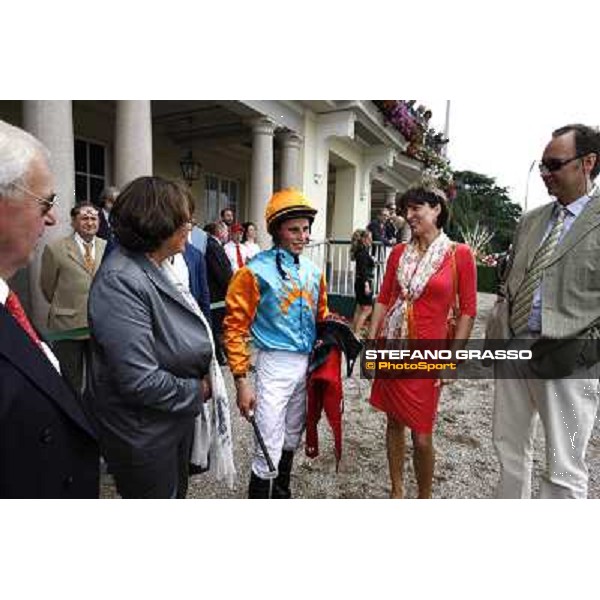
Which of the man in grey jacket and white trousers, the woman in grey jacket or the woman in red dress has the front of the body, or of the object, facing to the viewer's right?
the woman in grey jacket

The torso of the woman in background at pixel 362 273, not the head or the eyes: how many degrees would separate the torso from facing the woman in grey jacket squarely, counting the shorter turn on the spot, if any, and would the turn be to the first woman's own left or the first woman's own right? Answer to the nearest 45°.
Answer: approximately 90° to the first woman's own right

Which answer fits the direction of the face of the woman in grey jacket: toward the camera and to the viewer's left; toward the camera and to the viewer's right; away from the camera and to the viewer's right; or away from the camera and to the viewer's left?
away from the camera and to the viewer's right

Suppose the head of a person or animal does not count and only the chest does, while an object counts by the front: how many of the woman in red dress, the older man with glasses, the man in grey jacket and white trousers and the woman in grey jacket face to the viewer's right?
2

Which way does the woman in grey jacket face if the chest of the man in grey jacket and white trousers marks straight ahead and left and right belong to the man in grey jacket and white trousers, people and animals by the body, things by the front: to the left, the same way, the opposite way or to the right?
the opposite way

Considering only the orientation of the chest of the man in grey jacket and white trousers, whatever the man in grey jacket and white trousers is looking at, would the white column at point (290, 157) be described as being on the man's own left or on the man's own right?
on the man's own right

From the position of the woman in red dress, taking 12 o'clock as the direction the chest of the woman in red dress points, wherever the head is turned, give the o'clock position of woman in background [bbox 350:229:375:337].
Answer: The woman in background is roughly at 4 o'clock from the woman in red dress.

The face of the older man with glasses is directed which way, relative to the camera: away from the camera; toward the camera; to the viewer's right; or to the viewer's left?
to the viewer's right

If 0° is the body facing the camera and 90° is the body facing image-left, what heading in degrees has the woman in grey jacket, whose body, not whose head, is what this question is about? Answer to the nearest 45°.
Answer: approximately 270°

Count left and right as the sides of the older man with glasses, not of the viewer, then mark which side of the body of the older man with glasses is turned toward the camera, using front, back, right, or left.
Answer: right
